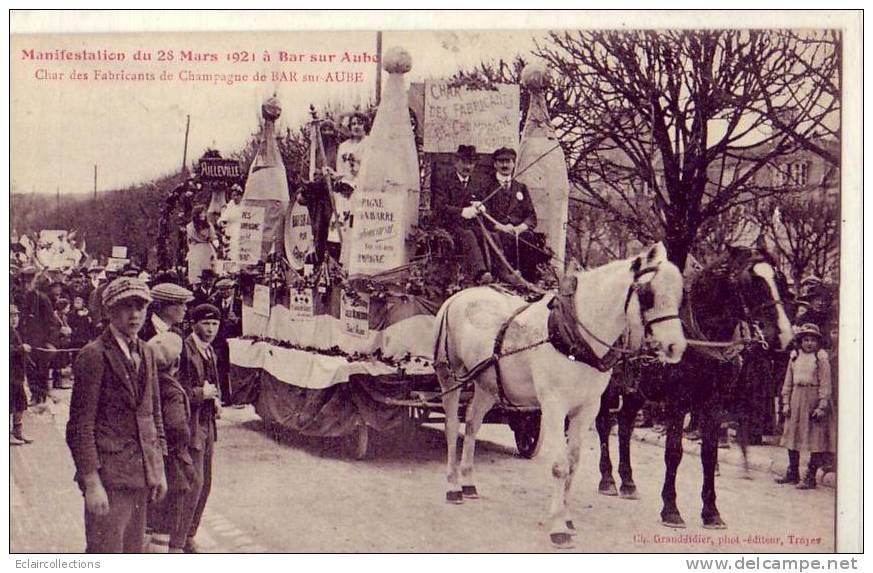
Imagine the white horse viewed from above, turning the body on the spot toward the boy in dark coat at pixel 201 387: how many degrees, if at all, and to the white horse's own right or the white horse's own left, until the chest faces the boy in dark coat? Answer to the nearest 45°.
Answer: approximately 135° to the white horse's own right

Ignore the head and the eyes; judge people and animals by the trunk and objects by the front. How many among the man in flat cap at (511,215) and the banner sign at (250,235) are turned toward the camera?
2

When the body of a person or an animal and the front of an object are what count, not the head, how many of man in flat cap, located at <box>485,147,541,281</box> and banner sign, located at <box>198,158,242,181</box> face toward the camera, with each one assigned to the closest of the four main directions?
2

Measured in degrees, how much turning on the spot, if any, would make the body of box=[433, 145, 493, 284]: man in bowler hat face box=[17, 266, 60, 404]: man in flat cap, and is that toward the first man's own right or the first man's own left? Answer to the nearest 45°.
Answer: approximately 135° to the first man's own right

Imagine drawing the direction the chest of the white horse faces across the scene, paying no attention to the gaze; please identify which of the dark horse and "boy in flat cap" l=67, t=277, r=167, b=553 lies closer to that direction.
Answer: the dark horse

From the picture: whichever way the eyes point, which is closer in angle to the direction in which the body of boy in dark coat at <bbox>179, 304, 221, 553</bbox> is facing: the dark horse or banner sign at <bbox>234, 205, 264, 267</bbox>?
the dark horse

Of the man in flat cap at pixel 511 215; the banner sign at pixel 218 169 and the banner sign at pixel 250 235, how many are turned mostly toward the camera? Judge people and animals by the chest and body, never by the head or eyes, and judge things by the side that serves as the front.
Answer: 3

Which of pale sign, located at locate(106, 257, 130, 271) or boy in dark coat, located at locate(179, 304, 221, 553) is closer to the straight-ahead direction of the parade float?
the boy in dark coat

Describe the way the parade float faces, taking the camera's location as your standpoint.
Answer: facing the viewer and to the right of the viewer

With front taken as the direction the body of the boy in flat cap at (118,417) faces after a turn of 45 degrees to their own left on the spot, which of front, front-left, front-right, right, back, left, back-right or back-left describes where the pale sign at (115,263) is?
left

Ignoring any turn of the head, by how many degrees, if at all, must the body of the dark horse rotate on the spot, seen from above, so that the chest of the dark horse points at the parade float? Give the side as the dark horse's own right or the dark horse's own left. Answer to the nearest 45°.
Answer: approximately 135° to the dark horse's own right

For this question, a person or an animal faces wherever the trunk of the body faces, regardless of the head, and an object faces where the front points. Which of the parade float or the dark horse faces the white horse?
the parade float
